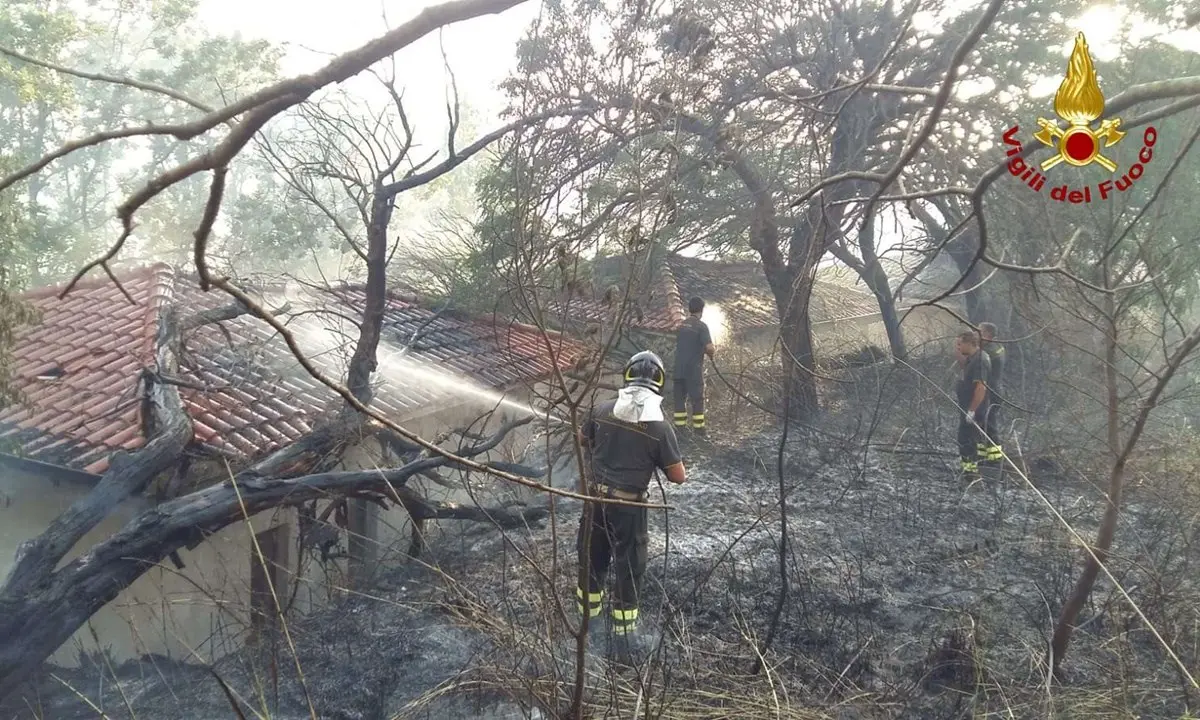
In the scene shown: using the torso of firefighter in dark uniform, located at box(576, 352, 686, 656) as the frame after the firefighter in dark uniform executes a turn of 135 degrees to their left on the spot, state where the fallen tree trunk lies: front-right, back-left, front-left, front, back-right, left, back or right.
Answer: front-right

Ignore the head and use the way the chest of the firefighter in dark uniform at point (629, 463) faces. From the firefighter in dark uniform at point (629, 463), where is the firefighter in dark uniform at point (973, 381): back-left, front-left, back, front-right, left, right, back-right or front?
front-right

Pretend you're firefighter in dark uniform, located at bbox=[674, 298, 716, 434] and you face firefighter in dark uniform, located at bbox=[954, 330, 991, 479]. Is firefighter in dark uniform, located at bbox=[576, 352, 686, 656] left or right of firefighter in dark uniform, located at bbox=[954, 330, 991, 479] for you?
right

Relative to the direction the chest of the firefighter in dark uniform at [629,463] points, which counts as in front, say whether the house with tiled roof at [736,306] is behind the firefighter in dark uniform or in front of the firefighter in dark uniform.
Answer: in front

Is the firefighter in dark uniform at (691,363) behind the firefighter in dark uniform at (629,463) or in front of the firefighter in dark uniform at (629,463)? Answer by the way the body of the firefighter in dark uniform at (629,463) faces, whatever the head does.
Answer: in front

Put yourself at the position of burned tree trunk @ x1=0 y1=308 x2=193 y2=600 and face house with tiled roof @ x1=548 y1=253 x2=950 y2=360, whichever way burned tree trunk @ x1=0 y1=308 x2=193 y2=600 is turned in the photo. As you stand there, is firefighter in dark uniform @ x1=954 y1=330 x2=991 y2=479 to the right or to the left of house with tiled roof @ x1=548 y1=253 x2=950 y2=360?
right

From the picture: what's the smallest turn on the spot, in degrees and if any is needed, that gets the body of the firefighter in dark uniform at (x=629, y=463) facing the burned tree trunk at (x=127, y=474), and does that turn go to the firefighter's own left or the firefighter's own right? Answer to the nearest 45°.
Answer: approximately 90° to the firefighter's own left

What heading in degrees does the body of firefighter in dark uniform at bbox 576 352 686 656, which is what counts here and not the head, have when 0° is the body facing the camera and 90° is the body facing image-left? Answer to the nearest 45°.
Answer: approximately 180°
